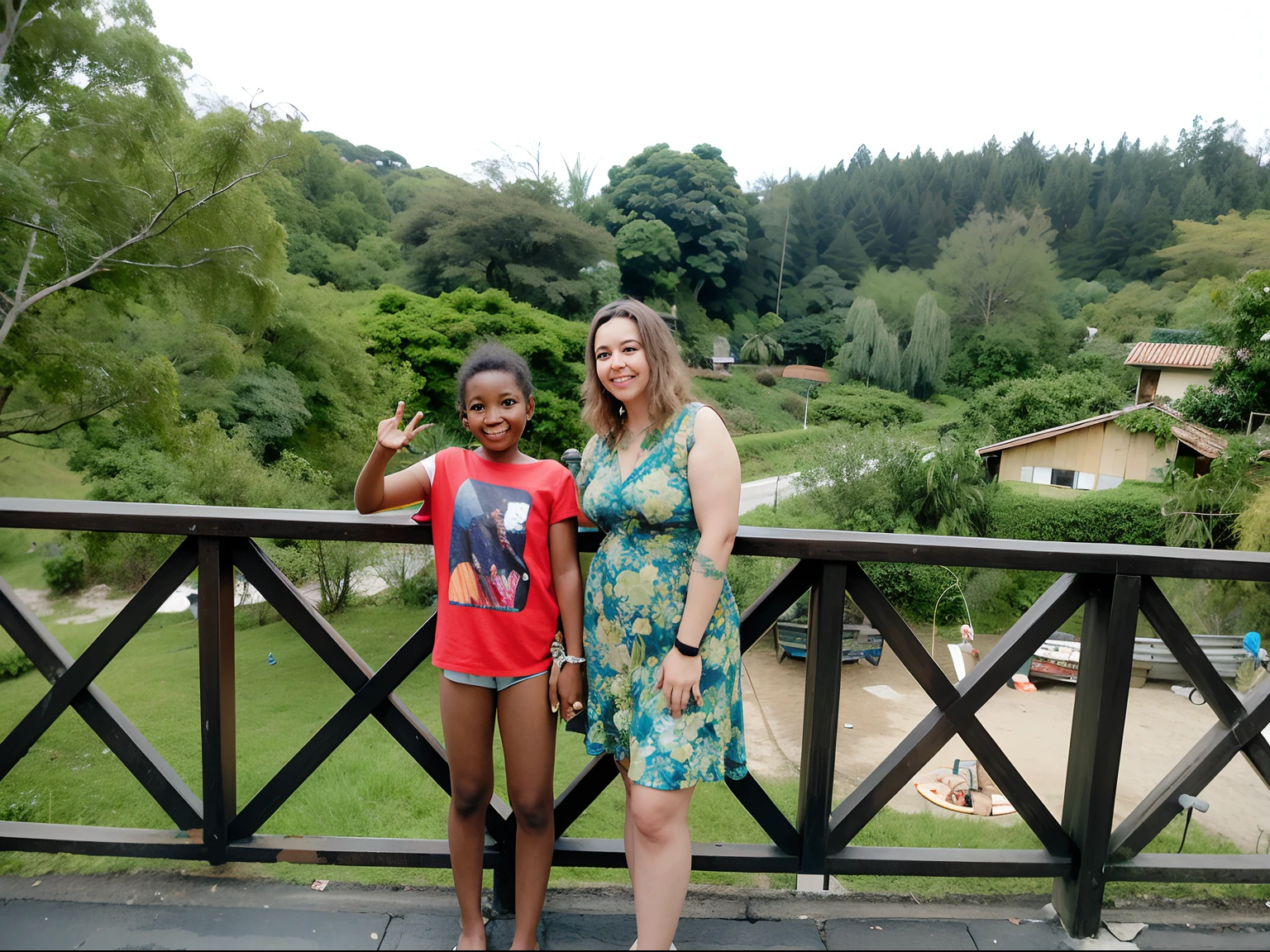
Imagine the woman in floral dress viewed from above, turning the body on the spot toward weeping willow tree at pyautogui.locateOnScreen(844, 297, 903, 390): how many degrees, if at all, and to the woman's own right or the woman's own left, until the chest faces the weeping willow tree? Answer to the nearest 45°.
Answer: approximately 135° to the woman's own right

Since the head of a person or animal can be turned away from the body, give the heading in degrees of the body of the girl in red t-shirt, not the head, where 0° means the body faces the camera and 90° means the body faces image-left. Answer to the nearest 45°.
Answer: approximately 0°

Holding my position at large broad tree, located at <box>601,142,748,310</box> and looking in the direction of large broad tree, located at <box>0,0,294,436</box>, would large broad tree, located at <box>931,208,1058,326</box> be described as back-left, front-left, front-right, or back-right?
back-left

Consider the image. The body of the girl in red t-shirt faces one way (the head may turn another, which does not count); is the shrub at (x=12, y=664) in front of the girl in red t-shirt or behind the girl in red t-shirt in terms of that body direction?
behind

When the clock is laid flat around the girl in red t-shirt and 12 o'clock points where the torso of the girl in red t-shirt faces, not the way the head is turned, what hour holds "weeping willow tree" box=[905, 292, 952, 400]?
The weeping willow tree is roughly at 7 o'clock from the girl in red t-shirt.

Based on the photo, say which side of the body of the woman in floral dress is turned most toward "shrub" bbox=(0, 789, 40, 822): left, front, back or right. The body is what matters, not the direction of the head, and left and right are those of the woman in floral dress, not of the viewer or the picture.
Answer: right

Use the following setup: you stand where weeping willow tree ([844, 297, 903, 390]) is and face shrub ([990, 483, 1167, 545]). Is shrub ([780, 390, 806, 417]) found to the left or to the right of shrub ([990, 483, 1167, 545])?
right

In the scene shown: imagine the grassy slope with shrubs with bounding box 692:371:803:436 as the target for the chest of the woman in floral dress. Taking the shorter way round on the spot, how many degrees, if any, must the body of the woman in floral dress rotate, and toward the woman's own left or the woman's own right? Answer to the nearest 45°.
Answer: approximately 135° to the woman's own right

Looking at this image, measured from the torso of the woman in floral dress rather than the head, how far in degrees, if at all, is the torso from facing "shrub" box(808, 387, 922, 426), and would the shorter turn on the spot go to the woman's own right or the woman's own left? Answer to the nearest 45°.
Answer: approximately 135° to the woman's own right

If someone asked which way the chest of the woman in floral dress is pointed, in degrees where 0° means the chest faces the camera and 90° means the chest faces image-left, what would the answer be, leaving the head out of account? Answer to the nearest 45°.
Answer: approximately 45°

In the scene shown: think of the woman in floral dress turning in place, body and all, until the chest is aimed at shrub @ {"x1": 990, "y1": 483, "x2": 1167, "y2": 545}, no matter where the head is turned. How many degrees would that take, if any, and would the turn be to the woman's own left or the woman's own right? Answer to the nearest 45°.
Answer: approximately 180°
